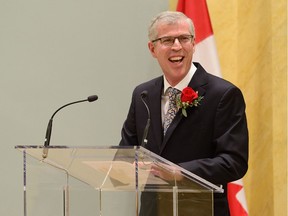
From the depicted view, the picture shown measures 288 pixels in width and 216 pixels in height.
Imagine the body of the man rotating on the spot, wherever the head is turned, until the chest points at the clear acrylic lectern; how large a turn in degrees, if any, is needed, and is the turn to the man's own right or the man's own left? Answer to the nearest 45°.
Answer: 0° — they already face it

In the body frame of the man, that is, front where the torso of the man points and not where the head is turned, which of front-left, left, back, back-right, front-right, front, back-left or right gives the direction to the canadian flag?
back-right
